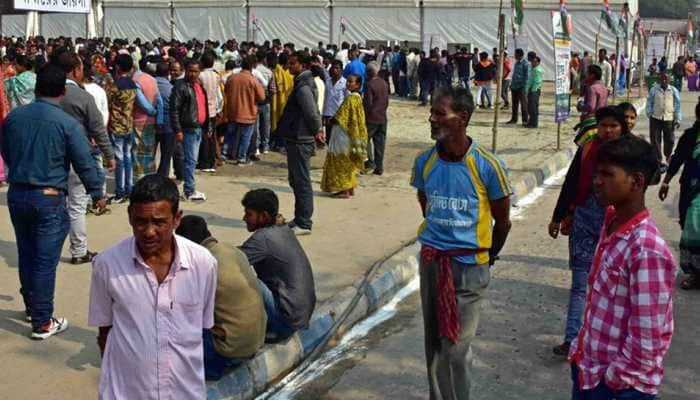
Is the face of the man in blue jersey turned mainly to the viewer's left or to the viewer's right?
to the viewer's left

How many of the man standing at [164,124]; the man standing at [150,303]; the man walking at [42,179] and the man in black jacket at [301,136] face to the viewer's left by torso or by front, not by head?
1

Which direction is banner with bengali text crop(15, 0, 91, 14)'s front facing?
toward the camera

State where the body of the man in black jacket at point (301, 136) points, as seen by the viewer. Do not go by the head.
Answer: to the viewer's left

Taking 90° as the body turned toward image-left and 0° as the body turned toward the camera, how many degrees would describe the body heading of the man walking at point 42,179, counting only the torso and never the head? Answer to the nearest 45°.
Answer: approximately 225°

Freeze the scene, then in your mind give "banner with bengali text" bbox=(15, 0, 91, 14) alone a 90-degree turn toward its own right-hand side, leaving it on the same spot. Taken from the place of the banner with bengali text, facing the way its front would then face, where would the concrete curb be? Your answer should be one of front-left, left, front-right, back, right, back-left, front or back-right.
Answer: left

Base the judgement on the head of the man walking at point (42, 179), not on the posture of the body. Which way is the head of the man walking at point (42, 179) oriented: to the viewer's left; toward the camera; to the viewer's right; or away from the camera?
away from the camera

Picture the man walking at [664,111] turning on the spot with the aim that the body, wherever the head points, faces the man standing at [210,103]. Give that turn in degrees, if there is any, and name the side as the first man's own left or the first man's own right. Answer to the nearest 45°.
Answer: approximately 45° to the first man's own right

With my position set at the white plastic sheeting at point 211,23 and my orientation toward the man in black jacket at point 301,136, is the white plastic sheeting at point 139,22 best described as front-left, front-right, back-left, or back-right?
back-right

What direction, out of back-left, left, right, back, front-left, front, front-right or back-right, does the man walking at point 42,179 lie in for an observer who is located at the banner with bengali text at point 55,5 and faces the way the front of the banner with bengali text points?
front
